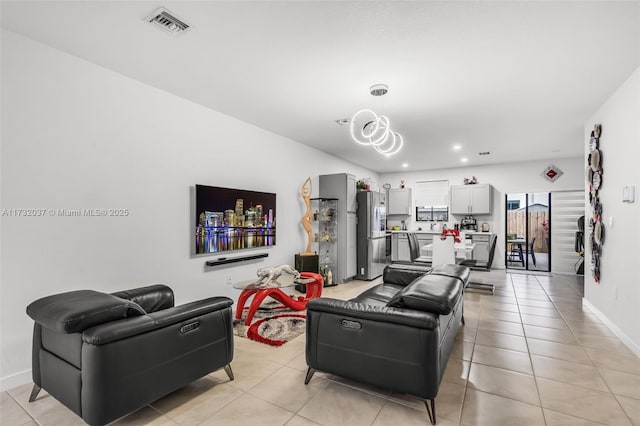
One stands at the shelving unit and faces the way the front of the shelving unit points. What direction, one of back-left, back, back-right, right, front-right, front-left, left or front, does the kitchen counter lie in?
left

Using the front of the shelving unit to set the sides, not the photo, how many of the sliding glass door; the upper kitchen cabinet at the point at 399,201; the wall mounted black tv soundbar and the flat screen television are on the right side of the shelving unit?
2

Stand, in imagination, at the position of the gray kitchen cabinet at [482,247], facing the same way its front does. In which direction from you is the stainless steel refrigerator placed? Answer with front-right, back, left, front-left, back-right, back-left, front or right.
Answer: front-right

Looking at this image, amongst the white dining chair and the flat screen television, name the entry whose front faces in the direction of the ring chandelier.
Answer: the flat screen television

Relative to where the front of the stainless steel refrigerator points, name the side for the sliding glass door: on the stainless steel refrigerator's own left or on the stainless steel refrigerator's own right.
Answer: on the stainless steel refrigerator's own left

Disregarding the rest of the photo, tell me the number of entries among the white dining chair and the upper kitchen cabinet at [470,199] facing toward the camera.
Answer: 1

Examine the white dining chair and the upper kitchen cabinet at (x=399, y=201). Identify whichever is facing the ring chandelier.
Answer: the upper kitchen cabinet

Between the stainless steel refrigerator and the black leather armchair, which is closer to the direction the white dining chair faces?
the stainless steel refrigerator

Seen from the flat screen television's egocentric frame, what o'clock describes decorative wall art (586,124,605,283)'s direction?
The decorative wall art is roughly at 11 o'clock from the flat screen television.

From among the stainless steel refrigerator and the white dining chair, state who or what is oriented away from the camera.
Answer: the white dining chair

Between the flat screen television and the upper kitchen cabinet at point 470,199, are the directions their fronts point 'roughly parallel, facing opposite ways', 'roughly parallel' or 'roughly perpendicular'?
roughly perpendicular

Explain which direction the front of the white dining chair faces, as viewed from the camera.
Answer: facing away from the viewer

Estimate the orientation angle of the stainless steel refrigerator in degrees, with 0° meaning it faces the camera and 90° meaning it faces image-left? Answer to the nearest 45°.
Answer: approximately 315°

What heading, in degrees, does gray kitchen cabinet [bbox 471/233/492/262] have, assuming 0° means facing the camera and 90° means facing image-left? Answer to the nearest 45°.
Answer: approximately 0°

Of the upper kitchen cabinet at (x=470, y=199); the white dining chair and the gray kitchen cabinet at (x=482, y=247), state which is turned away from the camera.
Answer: the white dining chair

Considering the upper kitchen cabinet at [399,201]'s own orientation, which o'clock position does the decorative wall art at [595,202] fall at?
The decorative wall art is roughly at 11 o'clock from the upper kitchen cabinet.
